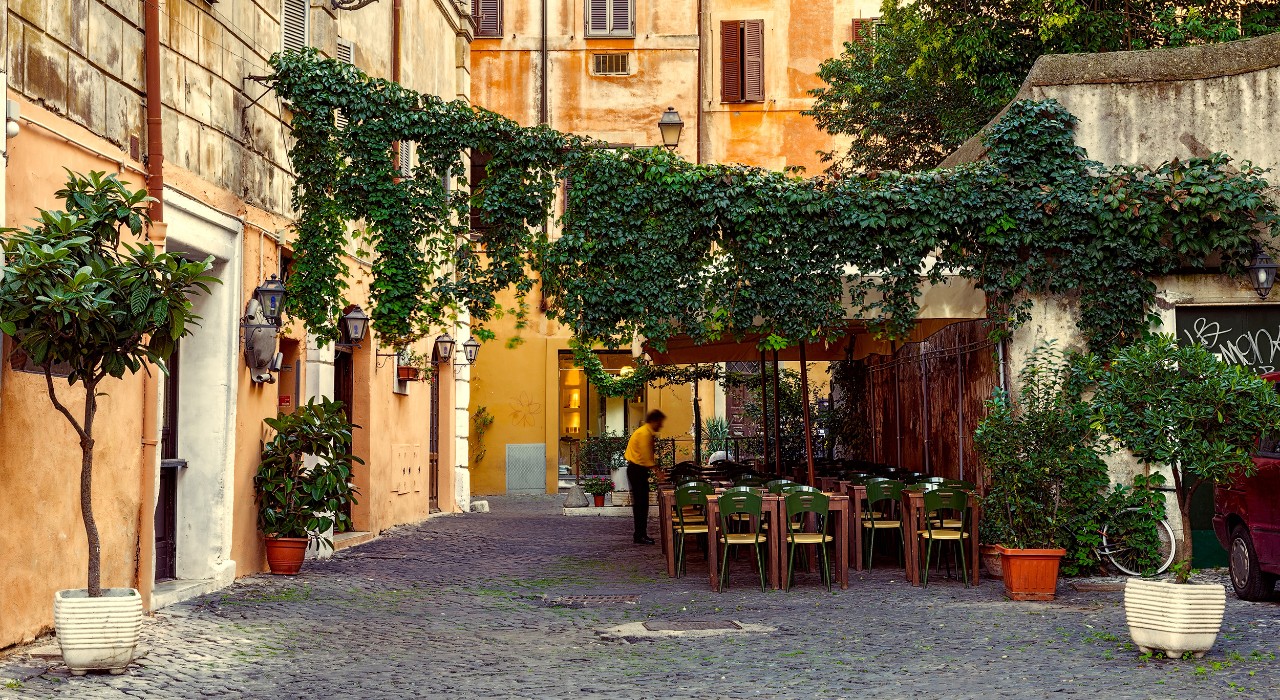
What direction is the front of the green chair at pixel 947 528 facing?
away from the camera

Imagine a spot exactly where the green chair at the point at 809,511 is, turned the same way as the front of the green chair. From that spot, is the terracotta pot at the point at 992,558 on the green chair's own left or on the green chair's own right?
on the green chair's own right

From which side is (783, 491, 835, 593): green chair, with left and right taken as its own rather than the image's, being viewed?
back

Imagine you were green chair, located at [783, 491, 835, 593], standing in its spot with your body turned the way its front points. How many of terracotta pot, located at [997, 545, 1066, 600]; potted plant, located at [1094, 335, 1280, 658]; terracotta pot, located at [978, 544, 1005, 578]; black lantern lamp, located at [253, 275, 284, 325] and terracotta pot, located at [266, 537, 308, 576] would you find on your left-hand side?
2

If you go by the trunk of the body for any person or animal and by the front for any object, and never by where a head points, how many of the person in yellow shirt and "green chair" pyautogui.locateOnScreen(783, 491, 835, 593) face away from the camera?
1

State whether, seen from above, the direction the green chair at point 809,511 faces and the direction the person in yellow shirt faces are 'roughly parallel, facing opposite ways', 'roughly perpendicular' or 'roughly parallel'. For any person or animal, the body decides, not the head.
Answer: roughly perpendicular

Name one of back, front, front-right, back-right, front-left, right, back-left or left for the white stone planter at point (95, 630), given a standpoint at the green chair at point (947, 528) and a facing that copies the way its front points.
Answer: back-left

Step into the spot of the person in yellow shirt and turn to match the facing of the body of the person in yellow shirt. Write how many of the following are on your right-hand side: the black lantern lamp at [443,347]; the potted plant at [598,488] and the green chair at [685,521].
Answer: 1

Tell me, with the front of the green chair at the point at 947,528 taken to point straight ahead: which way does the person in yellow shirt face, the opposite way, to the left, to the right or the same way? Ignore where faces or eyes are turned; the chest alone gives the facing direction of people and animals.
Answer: to the right

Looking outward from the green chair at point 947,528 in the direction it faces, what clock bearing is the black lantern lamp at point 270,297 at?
The black lantern lamp is roughly at 9 o'clock from the green chair.

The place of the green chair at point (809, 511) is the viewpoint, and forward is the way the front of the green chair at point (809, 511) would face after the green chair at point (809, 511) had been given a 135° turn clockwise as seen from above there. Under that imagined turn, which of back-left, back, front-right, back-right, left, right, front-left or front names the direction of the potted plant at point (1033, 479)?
front-left

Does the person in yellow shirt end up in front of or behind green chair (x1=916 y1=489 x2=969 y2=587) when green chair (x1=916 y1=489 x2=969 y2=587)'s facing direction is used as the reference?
in front

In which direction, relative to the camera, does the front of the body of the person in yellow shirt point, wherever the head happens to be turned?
to the viewer's right
